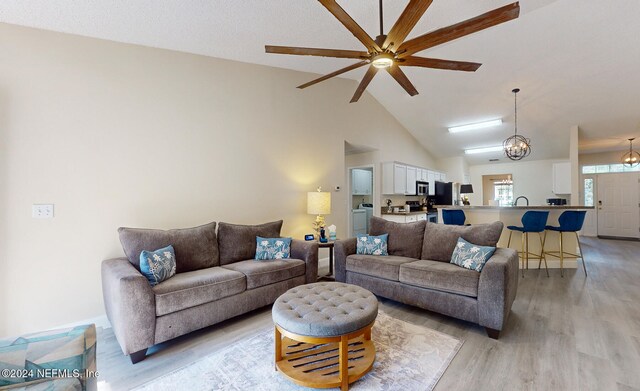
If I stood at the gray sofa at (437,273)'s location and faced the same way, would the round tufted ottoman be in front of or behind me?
in front

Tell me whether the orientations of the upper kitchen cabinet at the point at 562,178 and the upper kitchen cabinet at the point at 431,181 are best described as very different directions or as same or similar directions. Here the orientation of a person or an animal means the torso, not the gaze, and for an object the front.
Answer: very different directions

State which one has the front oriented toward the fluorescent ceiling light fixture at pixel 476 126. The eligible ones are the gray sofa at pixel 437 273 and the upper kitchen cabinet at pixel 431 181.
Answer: the upper kitchen cabinet

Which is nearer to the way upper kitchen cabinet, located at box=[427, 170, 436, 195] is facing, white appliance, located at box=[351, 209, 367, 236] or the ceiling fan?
the ceiling fan

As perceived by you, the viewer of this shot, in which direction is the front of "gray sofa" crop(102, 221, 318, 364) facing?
facing the viewer and to the right of the viewer

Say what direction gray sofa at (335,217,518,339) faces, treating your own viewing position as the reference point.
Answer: facing the viewer and to the left of the viewer

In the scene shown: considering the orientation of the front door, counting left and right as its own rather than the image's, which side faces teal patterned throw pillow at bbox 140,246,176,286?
front

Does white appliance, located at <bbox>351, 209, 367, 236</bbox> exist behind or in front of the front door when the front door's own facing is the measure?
in front

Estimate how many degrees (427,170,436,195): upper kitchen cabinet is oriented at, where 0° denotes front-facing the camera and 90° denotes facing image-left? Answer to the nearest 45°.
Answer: approximately 315°

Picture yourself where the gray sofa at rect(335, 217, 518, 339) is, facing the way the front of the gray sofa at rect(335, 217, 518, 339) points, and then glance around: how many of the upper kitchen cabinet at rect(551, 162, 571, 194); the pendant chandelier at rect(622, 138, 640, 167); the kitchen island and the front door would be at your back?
4

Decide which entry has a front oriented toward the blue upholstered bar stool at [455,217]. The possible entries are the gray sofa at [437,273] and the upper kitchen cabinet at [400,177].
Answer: the upper kitchen cabinet
